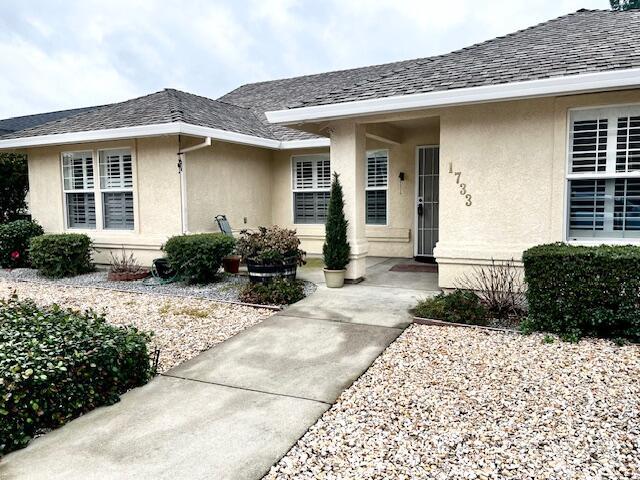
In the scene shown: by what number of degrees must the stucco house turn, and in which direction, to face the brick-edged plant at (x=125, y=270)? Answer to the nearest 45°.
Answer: approximately 45° to its right

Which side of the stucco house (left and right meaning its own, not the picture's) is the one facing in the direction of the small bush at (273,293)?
front

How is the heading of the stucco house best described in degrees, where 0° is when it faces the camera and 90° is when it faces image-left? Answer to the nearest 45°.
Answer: approximately 45°

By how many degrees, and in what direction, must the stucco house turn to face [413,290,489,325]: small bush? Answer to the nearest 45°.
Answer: approximately 45° to its left

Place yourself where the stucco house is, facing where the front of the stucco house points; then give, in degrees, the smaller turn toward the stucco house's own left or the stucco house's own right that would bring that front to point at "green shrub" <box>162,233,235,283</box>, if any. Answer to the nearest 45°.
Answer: approximately 45° to the stucco house's own right

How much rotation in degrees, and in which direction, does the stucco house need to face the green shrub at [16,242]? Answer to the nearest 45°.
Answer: approximately 45° to its right

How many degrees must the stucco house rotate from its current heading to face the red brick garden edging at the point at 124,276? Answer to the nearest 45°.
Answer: approximately 45° to its right

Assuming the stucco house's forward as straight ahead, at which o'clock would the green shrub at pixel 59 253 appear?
The green shrub is roughly at 2 o'clock from the stucco house.

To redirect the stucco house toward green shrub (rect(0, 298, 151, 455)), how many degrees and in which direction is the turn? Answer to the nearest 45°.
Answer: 0° — it already faces it
